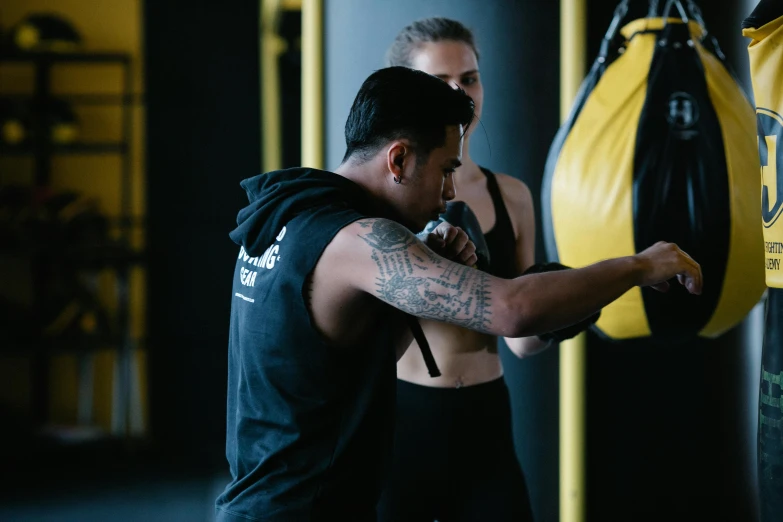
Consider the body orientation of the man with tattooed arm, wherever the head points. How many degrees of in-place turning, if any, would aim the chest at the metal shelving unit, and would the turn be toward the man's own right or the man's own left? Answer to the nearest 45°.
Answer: approximately 90° to the man's own left

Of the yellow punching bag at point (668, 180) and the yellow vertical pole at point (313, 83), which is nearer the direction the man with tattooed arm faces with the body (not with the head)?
the yellow punching bag

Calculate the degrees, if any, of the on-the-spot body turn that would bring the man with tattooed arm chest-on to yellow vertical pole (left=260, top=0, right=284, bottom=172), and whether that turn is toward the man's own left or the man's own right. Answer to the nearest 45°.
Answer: approximately 45° to the man's own left

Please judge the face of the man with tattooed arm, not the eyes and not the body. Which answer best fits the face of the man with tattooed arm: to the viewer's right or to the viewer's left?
to the viewer's right

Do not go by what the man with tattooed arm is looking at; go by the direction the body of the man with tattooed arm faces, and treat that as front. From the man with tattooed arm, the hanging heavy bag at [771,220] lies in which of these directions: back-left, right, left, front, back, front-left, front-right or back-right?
front-right

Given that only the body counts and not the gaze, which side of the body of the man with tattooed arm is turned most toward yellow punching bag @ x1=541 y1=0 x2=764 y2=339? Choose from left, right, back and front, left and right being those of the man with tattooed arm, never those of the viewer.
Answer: front

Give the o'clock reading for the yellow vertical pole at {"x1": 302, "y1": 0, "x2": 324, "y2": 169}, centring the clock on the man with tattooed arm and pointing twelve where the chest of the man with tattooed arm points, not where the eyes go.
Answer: The yellow vertical pole is roughly at 10 o'clock from the man with tattooed arm.

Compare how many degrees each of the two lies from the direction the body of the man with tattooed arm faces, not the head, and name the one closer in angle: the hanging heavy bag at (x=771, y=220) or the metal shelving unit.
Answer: the hanging heavy bag

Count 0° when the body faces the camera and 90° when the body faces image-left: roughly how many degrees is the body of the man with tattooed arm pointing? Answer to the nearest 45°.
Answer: approximately 225°
